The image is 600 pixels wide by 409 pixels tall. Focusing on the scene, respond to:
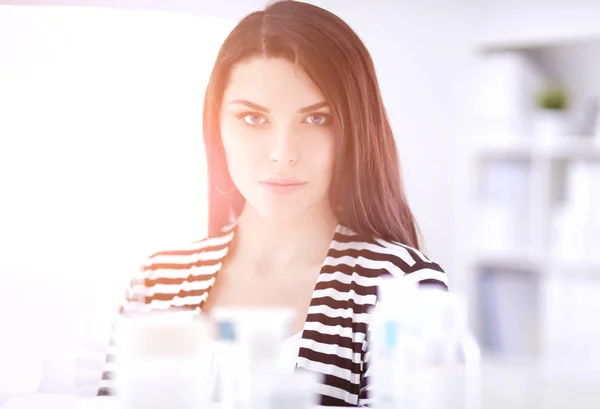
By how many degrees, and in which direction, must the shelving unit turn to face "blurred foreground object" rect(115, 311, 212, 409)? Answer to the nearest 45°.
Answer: approximately 45° to its right

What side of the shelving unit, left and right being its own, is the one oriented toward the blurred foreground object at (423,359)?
front

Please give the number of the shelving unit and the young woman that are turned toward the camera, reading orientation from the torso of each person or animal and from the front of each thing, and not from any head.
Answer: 2

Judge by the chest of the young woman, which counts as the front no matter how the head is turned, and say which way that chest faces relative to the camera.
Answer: toward the camera

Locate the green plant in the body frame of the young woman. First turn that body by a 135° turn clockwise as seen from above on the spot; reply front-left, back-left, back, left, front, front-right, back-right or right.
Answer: right

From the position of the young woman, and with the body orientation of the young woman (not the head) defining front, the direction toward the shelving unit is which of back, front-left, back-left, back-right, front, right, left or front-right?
back-left

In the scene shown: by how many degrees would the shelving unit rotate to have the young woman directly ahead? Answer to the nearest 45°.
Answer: approximately 45° to its right
